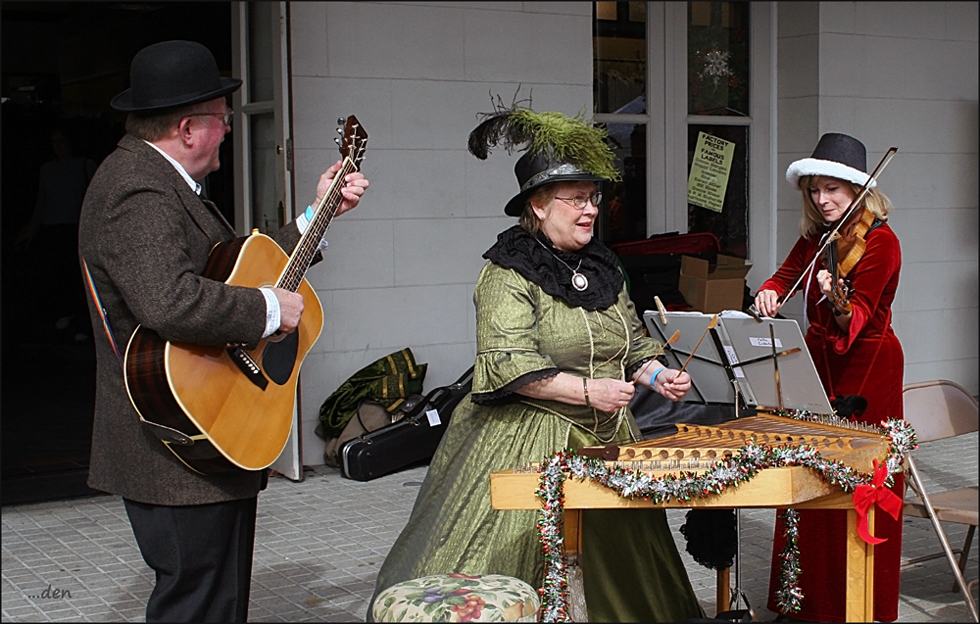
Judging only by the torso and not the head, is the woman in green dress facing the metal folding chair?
no

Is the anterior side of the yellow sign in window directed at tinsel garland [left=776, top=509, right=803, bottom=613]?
yes

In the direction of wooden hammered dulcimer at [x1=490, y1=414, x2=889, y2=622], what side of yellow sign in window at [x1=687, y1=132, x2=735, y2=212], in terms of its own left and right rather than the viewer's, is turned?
front

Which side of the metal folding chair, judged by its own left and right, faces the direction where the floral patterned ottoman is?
right

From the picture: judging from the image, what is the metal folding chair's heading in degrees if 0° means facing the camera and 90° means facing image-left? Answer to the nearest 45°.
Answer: approximately 315°

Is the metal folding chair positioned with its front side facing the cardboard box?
no

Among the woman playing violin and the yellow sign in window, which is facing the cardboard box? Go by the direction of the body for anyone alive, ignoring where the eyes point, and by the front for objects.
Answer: the yellow sign in window

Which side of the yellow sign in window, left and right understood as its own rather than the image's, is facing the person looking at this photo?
front

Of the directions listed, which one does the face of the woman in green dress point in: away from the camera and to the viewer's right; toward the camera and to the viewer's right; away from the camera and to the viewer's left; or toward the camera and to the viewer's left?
toward the camera and to the viewer's right

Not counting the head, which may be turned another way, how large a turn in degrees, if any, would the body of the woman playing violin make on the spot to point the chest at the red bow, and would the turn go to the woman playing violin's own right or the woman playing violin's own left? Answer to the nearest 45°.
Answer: approximately 45° to the woman playing violin's own left

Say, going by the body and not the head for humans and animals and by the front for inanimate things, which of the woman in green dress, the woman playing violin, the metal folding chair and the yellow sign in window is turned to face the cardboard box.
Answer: the yellow sign in window

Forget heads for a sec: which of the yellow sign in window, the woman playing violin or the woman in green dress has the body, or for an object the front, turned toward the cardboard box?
the yellow sign in window

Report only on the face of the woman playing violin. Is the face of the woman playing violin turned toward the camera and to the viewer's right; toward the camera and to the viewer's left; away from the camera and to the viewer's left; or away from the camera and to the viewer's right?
toward the camera and to the viewer's left

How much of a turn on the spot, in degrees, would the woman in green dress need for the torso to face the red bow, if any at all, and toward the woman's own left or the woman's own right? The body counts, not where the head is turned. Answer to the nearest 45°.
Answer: approximately 45° to the woman's own left

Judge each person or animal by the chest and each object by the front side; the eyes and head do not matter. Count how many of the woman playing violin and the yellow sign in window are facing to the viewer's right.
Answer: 0

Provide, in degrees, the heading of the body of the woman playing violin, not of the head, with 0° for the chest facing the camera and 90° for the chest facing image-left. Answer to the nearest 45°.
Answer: approximately 45°

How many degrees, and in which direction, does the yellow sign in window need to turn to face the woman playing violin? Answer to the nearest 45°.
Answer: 0° — it already faces them
